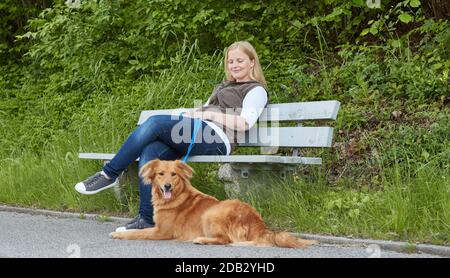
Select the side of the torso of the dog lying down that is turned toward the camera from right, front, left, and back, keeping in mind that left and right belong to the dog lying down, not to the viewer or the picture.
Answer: left

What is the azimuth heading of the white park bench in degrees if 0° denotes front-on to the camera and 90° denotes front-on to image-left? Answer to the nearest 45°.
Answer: approximately 45°

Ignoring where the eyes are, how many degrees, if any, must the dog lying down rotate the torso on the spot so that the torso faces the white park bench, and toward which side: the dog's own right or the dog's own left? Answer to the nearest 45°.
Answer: approximately 135° to the dog's own right

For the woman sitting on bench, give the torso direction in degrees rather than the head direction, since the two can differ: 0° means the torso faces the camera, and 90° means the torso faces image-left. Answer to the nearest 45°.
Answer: approximately 45°

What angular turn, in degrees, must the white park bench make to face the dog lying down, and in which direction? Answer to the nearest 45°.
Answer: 0° — it already faces it
